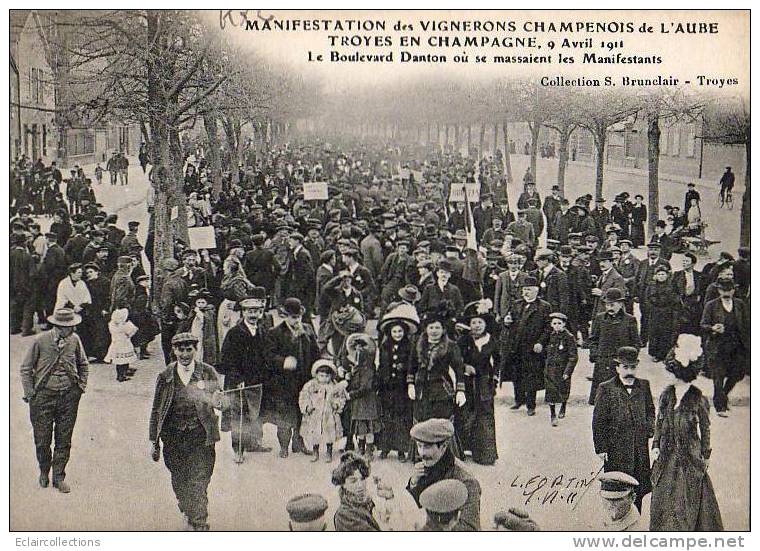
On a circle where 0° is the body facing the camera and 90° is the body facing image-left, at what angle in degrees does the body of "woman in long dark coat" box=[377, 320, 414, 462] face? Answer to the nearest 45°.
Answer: approximately 0°

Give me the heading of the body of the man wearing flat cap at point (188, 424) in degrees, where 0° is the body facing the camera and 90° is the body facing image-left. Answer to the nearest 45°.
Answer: approximately 0°

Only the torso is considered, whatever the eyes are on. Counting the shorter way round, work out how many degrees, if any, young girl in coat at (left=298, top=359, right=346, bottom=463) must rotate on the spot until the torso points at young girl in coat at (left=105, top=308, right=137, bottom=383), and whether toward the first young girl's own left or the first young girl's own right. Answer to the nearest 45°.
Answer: approximately 90° to the first young girl's own right

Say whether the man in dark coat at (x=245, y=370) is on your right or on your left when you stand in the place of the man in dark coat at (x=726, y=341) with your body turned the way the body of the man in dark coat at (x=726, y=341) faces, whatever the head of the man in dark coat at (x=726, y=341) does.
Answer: on your right
